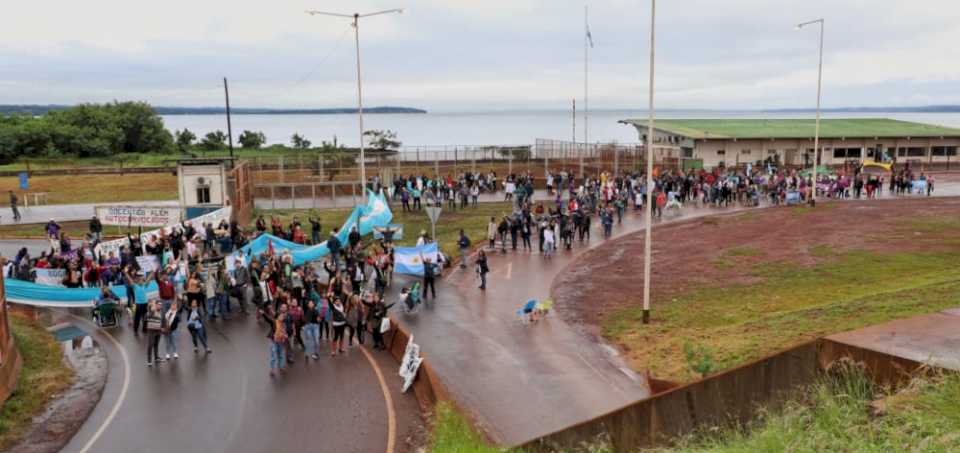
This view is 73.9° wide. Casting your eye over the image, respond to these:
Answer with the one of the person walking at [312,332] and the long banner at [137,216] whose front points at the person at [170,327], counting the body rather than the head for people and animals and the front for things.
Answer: the long banner

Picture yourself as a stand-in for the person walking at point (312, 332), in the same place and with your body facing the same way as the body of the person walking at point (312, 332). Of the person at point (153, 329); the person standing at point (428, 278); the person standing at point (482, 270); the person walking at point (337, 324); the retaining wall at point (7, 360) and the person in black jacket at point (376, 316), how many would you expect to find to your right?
2

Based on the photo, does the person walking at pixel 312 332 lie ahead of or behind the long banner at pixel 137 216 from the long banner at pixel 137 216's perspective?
ahead

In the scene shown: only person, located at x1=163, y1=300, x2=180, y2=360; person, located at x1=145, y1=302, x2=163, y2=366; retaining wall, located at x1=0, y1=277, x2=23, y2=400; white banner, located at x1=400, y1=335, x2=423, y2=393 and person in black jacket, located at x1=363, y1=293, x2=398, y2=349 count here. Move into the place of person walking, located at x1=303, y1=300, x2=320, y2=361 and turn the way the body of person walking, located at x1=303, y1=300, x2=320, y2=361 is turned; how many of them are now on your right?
3

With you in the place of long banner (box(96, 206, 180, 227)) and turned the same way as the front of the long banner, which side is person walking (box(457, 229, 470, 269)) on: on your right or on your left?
on your left

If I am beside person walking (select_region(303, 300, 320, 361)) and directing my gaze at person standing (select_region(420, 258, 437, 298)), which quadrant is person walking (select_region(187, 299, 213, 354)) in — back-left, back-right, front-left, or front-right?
back-left

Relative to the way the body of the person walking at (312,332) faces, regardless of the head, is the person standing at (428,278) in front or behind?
behind

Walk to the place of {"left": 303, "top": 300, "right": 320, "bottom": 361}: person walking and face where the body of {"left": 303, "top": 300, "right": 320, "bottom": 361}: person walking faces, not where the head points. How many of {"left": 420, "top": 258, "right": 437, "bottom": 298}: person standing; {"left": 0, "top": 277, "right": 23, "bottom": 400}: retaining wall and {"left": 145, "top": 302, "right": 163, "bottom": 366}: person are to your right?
2

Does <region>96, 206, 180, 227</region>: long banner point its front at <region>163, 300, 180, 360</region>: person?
yes

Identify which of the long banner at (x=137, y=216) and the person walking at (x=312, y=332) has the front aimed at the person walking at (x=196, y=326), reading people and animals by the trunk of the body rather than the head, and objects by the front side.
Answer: the long banner

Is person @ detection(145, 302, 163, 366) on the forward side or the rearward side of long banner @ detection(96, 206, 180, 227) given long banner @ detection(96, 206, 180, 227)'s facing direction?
on the forward side

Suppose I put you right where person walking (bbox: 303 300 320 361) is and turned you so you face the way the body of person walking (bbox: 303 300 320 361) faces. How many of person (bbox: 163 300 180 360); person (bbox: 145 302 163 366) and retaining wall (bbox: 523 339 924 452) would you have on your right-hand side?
2

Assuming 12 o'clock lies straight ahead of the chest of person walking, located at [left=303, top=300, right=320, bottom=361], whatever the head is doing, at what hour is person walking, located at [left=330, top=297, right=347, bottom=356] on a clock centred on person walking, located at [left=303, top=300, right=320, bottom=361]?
person walking, located at [left=330, top=297, right=347, bottom=356] is roughly at 8 o'clock from person walking, located at [left=303, top=300, right=320, bottom=361].

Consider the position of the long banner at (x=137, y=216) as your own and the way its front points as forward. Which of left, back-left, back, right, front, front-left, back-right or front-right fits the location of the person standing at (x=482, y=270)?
front-left

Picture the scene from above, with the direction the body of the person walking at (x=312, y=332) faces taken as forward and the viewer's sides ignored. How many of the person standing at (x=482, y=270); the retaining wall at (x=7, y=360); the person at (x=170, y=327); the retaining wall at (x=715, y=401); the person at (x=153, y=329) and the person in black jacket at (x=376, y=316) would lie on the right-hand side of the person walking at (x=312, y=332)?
3

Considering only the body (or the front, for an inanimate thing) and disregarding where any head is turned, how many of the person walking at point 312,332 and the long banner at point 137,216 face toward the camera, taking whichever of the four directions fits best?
2
